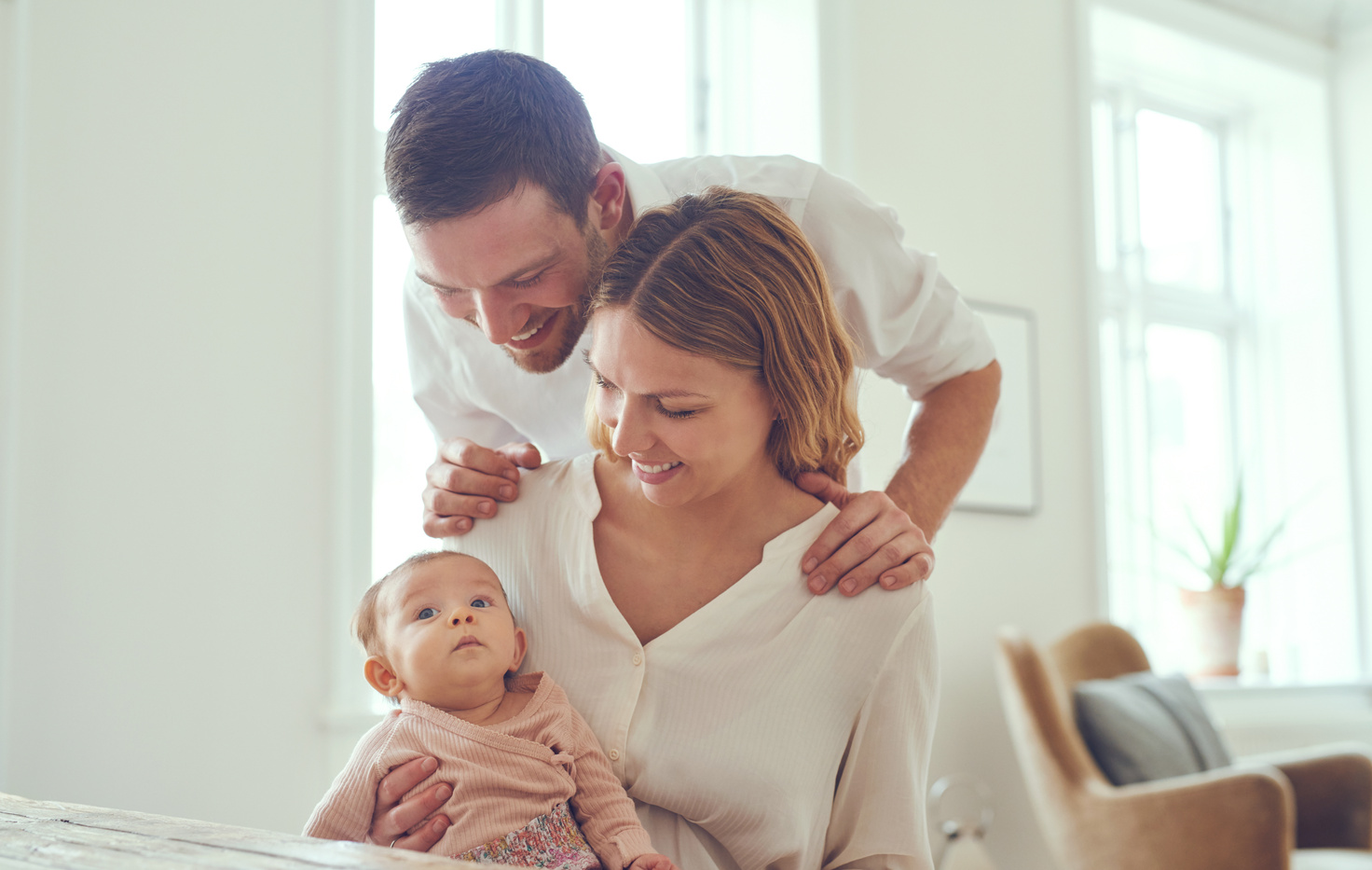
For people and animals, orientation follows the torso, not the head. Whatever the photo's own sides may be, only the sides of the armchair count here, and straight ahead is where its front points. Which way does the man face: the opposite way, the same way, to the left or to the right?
to the right

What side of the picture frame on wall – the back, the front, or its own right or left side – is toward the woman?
front

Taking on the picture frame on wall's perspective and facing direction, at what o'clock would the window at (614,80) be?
The window is roughly at 2 o'clock from the picture frame on wall.

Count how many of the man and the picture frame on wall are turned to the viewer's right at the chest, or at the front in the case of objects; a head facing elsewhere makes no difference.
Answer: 0

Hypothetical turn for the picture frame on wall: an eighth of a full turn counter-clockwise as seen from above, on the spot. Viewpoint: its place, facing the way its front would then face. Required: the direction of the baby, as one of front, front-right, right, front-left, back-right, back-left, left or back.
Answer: front-right

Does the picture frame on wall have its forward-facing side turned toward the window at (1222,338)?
no

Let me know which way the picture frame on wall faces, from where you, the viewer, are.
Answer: facing the viewer

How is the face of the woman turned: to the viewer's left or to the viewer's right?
to the viewer's left

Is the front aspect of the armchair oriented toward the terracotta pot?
no

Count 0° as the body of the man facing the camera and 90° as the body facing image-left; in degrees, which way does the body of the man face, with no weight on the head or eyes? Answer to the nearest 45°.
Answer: approximately 45°

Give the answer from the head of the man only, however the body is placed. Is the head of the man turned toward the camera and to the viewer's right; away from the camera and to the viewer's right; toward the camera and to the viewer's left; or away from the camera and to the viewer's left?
toward the camera and to the viewer's left

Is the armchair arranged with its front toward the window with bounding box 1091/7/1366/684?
no
